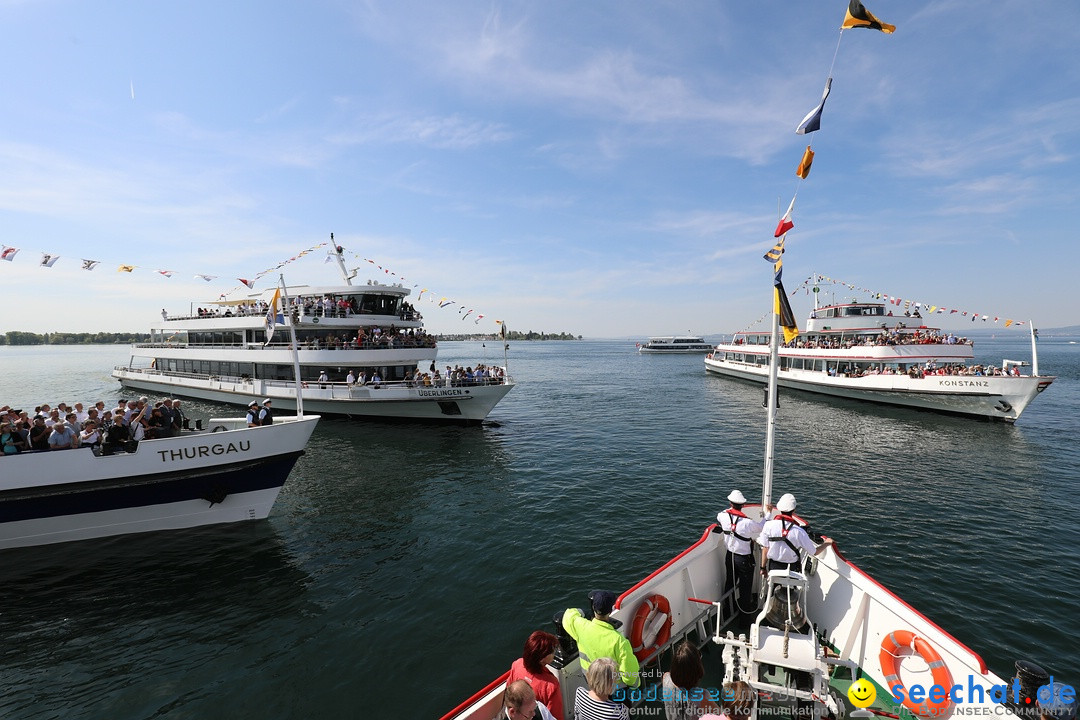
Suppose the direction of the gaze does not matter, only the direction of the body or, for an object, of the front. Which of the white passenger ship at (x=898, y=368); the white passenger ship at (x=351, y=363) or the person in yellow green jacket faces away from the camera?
the person in yellow green jacket

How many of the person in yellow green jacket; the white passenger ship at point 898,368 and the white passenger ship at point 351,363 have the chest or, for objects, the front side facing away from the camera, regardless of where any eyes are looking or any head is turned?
1

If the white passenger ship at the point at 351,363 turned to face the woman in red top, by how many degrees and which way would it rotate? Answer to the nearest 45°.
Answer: approximately 45° to its right

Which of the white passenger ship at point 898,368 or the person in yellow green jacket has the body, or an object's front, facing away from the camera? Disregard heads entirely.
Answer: the person in yellow green jacket

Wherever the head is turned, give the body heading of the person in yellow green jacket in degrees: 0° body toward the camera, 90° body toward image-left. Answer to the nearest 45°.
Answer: approximately 180°

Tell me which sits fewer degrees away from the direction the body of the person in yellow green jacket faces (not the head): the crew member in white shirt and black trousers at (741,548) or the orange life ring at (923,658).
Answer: the crew member in white shirt and black trousers

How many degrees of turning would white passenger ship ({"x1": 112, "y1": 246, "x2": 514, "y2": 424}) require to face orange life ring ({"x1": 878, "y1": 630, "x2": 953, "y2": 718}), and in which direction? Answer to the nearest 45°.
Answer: approximately 45° to its right

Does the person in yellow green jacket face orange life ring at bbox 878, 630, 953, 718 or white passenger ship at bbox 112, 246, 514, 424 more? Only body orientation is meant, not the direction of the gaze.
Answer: the white passenger ship

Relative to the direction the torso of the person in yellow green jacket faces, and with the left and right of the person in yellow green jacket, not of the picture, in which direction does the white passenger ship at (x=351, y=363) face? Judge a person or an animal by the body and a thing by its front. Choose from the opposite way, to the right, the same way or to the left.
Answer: to the right

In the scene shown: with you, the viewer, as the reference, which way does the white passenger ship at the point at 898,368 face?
facing the viewer and to the right of the viewer

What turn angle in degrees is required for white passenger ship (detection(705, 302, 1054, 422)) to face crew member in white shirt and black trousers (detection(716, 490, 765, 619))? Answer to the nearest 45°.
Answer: approximately 45° to its right

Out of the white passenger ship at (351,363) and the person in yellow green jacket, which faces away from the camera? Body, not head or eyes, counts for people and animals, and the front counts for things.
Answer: the person in yellow green jacket
